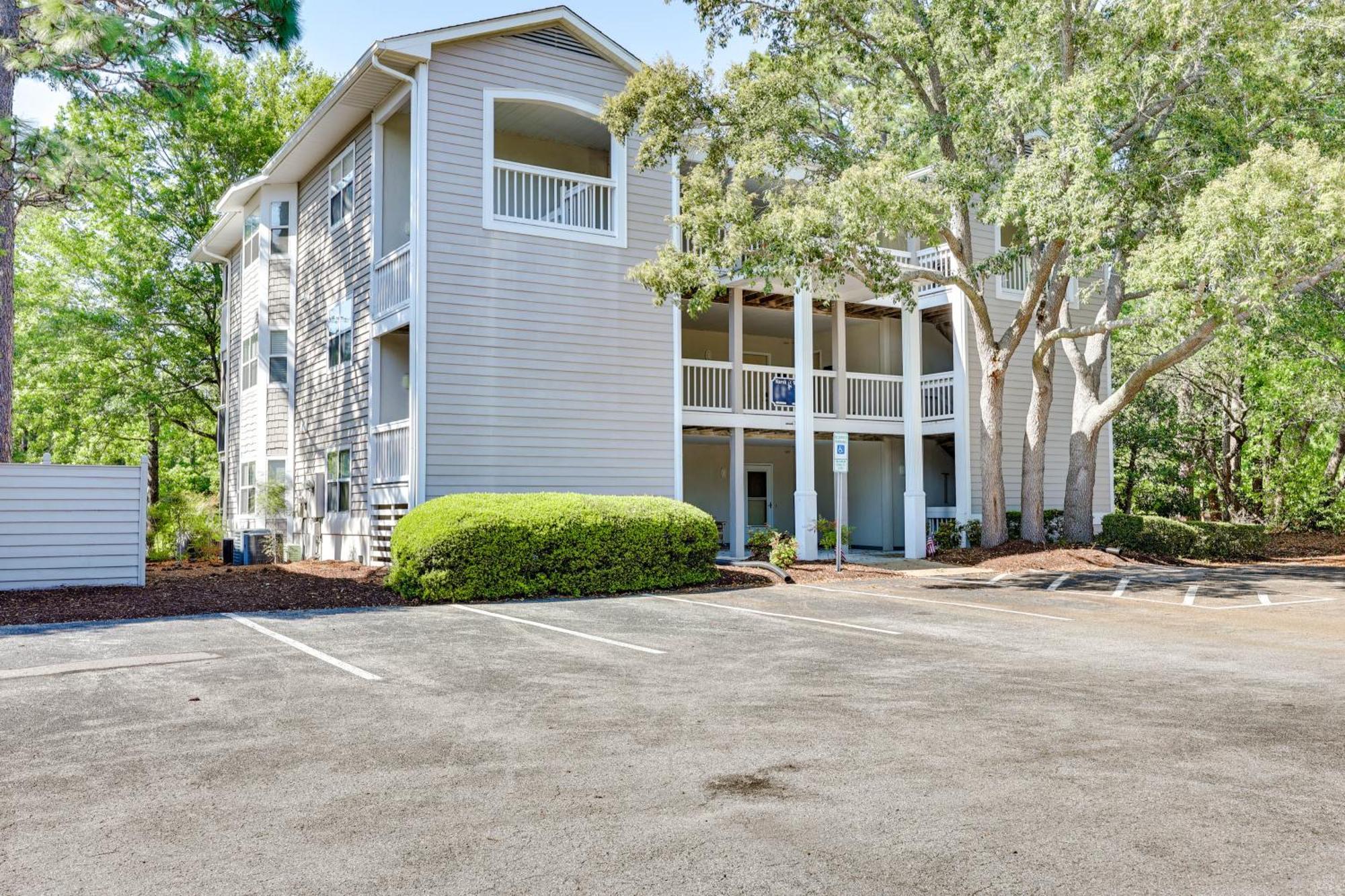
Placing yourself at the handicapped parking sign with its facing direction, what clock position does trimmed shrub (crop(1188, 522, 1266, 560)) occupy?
The trimmed shrub is roughly at 8 o'clock from the handicapped parking sign.

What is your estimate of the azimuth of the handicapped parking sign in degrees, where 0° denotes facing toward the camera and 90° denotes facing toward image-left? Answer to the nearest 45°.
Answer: approximately 0°

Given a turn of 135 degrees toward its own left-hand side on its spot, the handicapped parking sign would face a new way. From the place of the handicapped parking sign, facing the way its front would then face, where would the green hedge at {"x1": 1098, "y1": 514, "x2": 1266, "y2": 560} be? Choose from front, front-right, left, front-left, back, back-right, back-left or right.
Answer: front

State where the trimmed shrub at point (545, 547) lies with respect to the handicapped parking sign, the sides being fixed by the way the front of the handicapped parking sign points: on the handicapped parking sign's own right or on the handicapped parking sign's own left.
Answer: on the handicapped parking sign's own right
